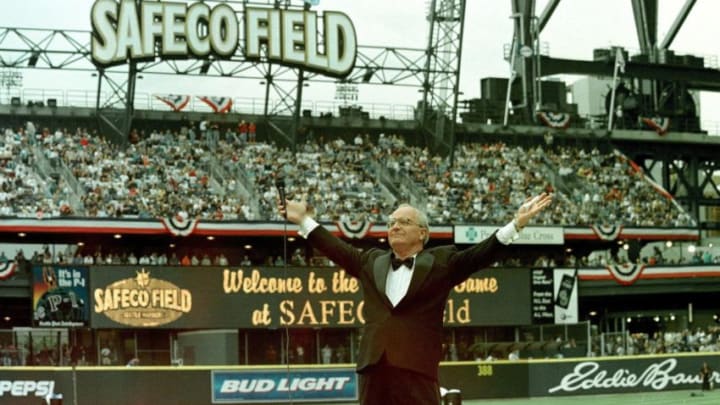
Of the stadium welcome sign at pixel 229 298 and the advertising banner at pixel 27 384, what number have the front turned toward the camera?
2

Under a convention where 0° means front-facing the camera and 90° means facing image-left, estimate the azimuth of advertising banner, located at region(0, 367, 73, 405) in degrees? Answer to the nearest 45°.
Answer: approximately 0°

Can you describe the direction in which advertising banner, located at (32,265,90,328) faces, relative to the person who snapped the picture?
facing the viewer

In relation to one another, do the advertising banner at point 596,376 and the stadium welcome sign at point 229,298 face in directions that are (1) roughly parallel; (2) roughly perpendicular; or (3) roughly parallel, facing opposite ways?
roughly parallel

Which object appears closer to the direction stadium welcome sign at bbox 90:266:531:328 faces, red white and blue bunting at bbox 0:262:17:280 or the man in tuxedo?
the man in tuxedo

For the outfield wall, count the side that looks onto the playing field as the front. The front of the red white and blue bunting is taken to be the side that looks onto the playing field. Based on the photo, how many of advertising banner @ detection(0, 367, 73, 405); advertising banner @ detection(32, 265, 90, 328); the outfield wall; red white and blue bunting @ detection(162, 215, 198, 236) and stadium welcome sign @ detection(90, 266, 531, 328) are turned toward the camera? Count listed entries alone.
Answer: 5

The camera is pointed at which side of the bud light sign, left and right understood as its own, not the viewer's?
front

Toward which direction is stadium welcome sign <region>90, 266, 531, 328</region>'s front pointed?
toward the camera

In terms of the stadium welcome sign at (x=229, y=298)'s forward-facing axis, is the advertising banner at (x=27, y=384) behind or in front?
in front

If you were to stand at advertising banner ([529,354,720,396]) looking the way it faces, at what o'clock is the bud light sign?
The bud light sign is roughly at 2 o'clock from the advertising banner.

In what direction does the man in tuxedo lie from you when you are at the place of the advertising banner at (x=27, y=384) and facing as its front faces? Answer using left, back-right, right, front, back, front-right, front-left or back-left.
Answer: front

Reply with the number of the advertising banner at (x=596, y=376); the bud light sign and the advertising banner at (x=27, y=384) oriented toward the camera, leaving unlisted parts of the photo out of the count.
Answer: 3

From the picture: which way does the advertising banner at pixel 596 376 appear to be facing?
toward the camera

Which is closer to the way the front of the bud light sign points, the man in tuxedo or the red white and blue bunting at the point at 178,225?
the man in tuxedo

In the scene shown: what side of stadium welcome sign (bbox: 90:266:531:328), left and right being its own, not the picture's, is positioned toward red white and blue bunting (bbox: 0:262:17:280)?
right

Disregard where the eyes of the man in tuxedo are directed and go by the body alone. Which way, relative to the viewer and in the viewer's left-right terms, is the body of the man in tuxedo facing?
facing the viewer and to the left of the viewer
